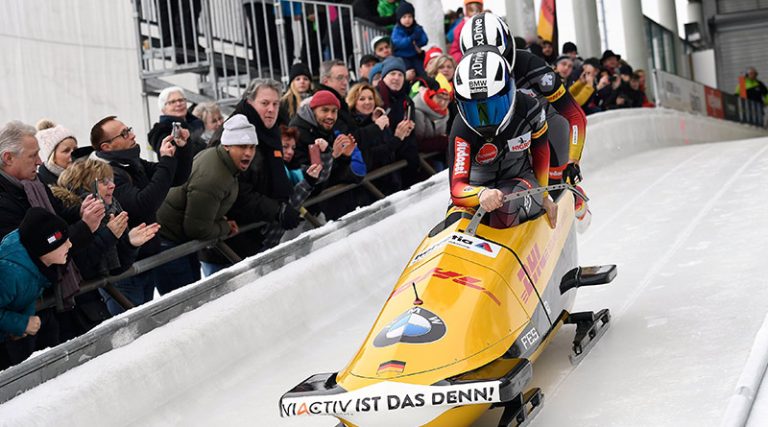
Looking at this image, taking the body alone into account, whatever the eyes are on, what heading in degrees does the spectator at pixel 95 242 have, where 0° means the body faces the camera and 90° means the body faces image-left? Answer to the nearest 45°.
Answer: approximately 270°

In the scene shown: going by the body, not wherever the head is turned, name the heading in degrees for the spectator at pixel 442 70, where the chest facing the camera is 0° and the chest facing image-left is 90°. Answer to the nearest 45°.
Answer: approximately 315°

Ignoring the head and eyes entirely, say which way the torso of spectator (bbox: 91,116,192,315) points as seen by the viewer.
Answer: to the viewer's right

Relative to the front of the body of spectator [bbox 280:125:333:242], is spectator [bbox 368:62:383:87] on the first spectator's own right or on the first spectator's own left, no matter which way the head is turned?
on the first spectator's own left

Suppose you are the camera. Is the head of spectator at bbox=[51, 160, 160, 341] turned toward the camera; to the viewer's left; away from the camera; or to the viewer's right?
to the viewer's right

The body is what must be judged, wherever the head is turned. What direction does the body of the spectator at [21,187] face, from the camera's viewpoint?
to the viewer's right

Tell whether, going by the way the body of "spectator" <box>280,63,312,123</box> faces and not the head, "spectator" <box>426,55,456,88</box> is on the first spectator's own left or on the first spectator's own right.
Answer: on the first spectator's own left

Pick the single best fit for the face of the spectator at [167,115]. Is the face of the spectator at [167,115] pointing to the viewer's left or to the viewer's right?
to the viewer's right
